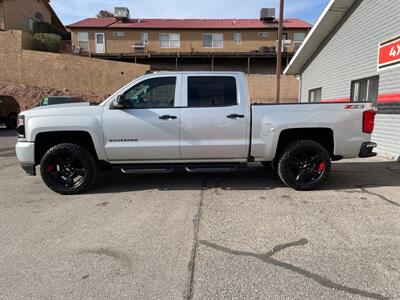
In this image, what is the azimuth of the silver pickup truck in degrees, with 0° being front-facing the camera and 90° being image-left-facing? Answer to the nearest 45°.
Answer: approximately 90°

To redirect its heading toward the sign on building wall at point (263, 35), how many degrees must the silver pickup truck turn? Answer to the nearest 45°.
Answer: approximately 90° to its right

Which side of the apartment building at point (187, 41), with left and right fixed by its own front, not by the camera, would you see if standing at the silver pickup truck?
front

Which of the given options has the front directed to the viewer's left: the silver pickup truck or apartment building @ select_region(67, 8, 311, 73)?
the silver pickup truck

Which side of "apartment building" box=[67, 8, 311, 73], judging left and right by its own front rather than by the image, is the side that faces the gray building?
front

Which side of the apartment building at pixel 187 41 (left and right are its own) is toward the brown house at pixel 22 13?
right

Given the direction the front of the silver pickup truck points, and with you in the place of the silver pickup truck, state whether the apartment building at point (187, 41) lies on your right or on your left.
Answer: on your right

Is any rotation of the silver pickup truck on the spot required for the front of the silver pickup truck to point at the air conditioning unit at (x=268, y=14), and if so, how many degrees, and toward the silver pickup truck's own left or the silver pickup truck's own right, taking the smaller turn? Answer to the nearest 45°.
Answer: approximately 90° to the silver pickup truck's own right

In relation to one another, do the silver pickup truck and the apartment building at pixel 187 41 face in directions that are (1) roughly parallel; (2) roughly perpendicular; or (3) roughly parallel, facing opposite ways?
roughly perpendicular

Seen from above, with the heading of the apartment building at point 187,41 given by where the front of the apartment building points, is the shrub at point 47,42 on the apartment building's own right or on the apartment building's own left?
on the apartment building's own right

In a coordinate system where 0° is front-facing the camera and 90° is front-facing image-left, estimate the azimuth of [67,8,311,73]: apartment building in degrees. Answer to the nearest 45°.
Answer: approximately 0°

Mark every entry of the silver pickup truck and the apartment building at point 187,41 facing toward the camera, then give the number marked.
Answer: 1
